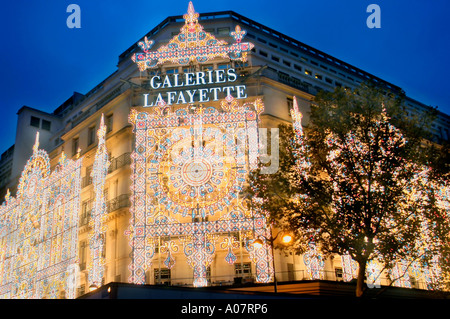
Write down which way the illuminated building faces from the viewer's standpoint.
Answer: facing the viewer

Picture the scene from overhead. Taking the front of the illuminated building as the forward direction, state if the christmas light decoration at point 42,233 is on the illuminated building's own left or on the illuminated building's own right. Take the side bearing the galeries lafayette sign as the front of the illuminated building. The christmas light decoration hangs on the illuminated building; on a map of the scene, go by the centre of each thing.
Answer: on the illuminated building's own right

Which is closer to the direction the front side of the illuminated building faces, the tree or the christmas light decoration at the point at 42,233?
the tree

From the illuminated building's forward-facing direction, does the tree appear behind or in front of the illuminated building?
in front
